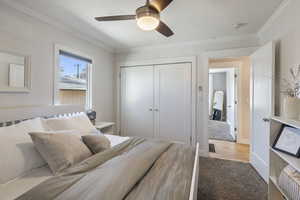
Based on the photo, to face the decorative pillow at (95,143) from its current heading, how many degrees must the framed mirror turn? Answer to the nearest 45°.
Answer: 0° — it already faces it

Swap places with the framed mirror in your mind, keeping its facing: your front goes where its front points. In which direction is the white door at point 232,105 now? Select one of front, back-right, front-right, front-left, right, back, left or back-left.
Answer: front-left

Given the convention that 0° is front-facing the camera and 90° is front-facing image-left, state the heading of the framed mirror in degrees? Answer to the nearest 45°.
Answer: approximately 315°

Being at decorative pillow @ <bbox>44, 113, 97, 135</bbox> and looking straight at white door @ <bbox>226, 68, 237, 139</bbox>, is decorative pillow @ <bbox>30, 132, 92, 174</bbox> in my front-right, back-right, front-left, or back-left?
back-right

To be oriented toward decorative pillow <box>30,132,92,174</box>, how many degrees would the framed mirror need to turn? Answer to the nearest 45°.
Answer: approximately 45° to its right

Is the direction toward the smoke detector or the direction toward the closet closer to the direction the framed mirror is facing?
the smoke detector

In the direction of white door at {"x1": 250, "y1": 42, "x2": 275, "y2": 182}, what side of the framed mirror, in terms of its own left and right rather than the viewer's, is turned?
front

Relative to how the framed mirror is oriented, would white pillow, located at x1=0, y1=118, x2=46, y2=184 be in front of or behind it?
in front
